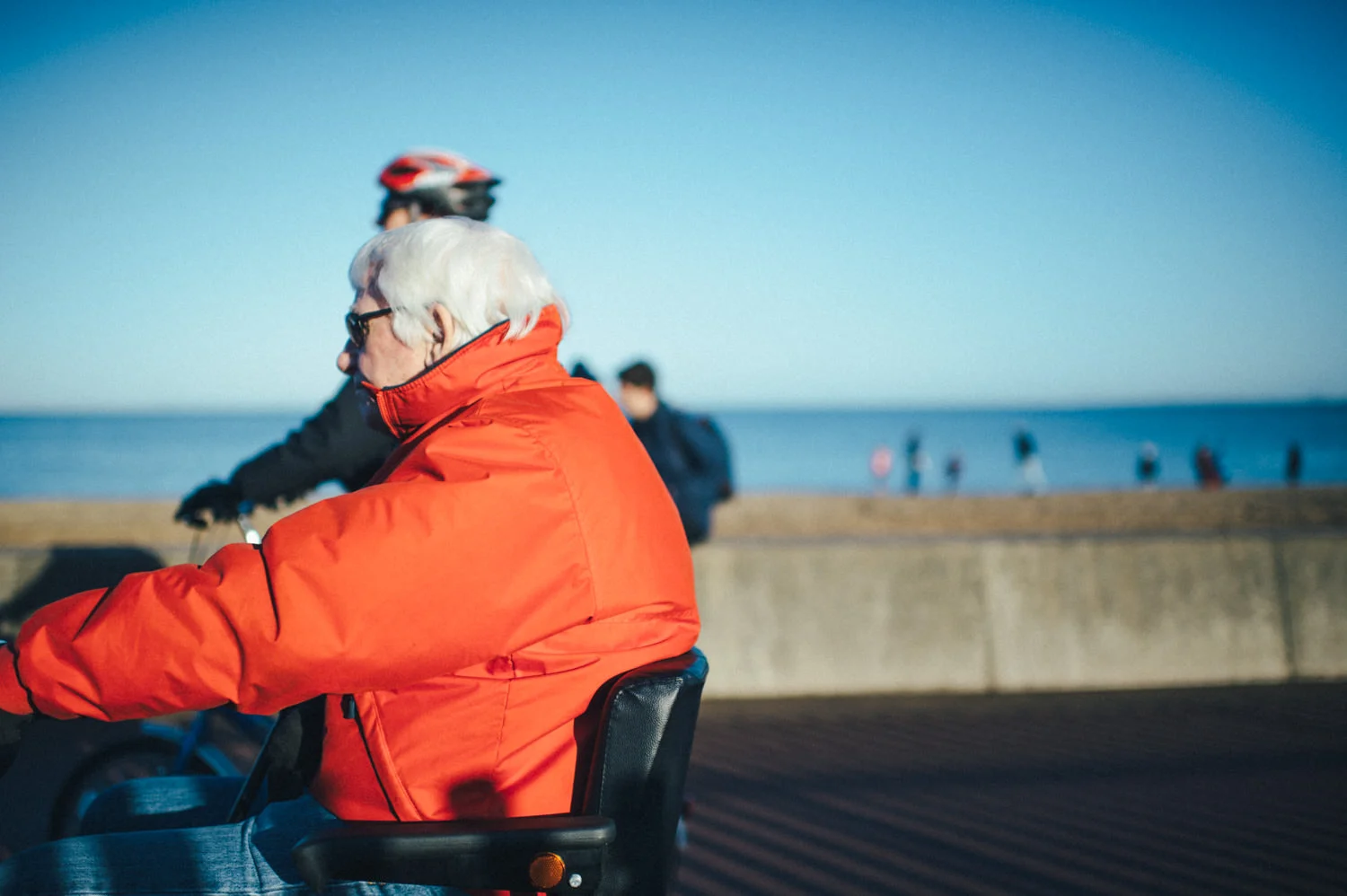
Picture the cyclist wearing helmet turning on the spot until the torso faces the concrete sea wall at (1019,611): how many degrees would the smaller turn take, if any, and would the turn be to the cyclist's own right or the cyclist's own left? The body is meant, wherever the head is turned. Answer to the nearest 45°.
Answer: approximately 135° to the cyclist's own right

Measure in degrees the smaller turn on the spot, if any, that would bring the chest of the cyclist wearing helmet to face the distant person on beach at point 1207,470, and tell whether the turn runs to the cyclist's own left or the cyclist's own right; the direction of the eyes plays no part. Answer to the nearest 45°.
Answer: approximately 135° to the cyclist's own right

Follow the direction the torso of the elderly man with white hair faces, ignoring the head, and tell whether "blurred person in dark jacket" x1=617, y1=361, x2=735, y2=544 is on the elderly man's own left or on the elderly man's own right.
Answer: on the elderly man's own right

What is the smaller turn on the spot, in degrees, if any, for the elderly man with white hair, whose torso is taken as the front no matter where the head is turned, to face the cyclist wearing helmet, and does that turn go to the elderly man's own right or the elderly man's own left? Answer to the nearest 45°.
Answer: approximately 90° to the elderly man's own right

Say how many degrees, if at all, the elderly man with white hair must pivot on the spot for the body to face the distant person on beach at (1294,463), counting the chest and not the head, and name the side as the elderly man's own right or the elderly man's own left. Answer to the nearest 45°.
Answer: approximately 135° to the elderly man's own right

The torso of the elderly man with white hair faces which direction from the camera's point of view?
to the viewer's left

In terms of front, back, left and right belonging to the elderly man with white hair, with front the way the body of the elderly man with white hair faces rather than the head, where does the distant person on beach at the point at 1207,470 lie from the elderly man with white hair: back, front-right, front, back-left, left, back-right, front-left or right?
back-right

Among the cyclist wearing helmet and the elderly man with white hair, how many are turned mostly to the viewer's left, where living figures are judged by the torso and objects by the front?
2

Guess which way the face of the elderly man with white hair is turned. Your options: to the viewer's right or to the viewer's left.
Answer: to the viewer's left

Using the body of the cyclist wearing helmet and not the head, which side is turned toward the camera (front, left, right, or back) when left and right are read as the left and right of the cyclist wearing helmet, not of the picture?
left
